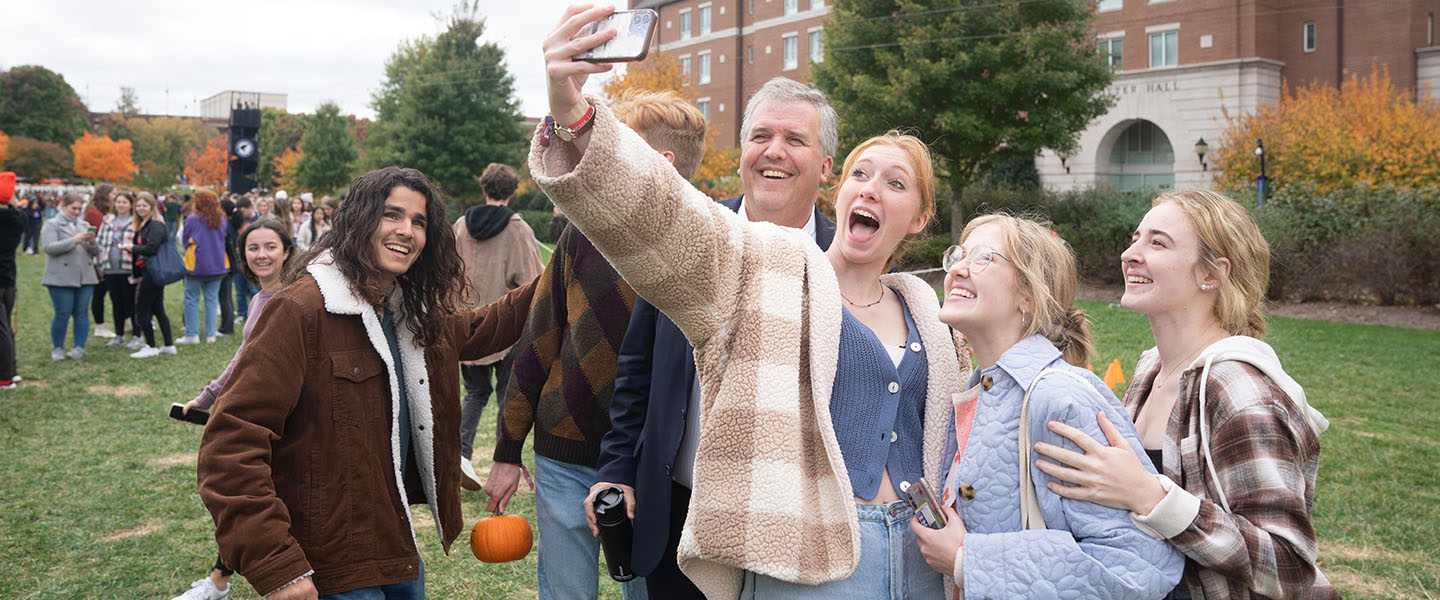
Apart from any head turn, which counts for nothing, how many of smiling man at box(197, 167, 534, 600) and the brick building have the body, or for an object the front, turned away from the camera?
0

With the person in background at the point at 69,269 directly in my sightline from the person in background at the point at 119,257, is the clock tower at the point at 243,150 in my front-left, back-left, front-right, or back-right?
back-right

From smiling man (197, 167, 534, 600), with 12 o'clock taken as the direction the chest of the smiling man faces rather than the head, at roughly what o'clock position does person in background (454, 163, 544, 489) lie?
The person in background is roughly at 8 o'clock from the smiling man.

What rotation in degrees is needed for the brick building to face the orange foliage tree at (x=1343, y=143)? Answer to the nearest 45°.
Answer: approximately 45° to its left

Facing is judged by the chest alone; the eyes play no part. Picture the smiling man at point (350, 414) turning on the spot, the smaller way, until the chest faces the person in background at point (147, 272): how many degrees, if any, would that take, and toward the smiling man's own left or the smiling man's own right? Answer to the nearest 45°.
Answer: approximately 135° to the smiling man's own left

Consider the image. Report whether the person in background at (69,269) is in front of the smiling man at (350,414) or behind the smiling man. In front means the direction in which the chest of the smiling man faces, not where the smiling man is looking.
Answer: behind

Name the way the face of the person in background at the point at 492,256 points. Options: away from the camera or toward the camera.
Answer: away from the camera

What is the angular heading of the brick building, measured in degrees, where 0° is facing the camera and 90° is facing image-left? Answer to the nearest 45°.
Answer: approximately 45°

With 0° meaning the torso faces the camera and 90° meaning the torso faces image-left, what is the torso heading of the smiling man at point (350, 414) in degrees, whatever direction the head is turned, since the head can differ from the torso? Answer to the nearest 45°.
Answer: approximately 315°

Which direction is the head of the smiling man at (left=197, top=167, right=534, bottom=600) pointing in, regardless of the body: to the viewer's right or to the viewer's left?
to the viewer's right

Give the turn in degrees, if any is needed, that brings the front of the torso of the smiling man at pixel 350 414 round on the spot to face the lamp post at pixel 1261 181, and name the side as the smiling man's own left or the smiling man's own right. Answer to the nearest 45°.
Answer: approximately 90° to the smiling man's own left

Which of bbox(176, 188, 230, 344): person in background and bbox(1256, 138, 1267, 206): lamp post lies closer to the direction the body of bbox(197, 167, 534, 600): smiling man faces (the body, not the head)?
the lamp post

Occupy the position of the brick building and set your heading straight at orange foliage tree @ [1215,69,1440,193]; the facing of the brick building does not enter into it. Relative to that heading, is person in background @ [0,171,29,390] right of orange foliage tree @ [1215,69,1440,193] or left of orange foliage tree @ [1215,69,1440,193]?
right

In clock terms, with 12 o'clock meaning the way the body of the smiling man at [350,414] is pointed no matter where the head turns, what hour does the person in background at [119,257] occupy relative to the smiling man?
The person in background is roughly at 7 o'clock from the smiling man.
